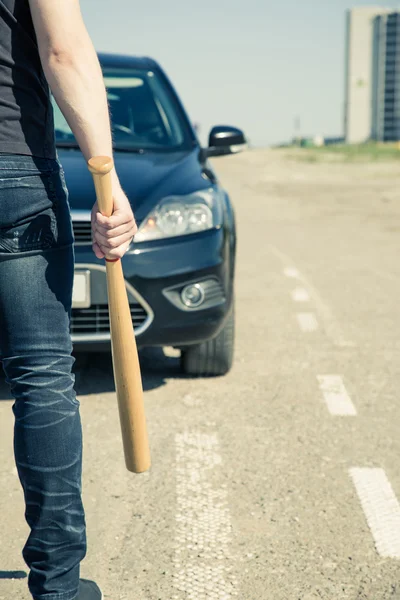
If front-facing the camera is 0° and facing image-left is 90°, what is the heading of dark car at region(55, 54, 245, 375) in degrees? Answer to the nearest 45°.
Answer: approximately 0°

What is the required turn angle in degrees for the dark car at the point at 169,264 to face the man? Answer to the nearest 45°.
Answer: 0° — it already faces them
